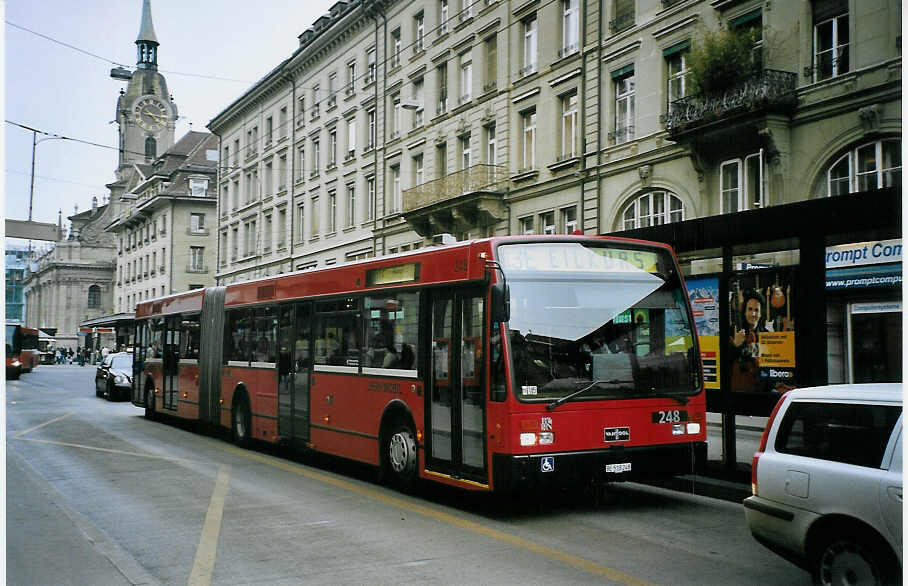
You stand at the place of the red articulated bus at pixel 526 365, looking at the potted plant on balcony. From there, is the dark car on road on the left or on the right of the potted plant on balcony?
left

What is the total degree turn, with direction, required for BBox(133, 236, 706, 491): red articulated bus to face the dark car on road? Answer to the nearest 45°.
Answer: approximately 180°

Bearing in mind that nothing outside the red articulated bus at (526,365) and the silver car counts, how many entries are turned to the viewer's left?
0

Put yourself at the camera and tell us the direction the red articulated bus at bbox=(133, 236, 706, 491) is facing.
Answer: facing the viewer and to the right of the viewer

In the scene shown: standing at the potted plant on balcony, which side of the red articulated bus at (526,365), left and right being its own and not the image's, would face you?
left
